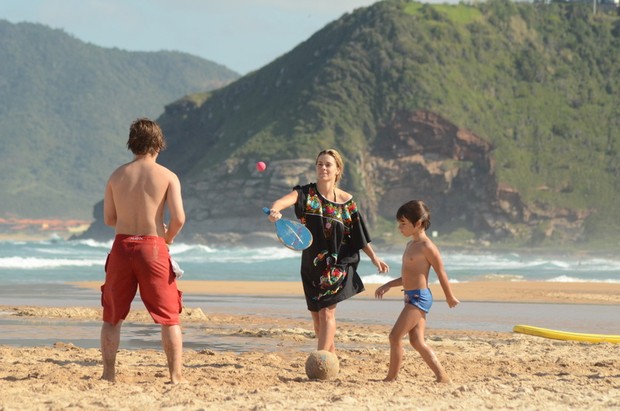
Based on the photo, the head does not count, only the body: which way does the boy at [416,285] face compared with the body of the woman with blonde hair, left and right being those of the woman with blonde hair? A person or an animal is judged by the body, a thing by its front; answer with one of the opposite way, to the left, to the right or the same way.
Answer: to the right

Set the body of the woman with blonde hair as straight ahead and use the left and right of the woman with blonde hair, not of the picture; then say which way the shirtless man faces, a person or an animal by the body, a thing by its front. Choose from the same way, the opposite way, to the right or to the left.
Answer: the opposite way

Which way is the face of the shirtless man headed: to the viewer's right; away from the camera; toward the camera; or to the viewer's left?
away from the camera

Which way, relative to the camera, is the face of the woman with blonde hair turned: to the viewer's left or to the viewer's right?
to the viewer's left

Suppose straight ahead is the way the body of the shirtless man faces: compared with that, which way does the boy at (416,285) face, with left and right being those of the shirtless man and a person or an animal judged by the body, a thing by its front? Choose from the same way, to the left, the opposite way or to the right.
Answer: to the left

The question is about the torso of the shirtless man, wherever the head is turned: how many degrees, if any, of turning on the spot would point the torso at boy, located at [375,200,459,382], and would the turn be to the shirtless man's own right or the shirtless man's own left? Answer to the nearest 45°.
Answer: approximately 90° to the shirtless man's own right

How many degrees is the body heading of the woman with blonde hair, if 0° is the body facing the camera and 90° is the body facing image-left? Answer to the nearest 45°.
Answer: approximately 0°

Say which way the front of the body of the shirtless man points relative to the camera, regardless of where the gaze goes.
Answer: away from the camera

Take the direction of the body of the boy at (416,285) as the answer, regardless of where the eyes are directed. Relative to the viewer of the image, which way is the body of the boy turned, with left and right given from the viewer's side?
facing to the left of the viewer

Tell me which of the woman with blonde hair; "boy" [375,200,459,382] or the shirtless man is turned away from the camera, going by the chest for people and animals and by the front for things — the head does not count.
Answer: the shirtless man
